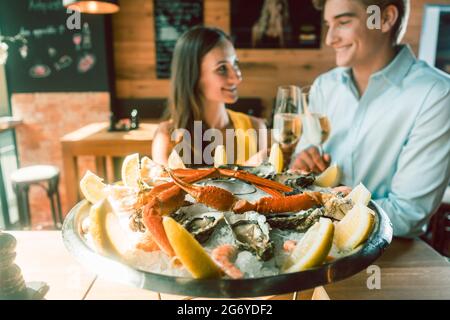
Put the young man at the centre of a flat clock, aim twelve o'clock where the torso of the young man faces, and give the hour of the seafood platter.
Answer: The seafood platter is roughly at 11 o'clock from the young man.

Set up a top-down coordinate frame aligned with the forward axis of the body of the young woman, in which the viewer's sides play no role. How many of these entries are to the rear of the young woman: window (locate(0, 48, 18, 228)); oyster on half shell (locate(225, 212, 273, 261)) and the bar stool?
2

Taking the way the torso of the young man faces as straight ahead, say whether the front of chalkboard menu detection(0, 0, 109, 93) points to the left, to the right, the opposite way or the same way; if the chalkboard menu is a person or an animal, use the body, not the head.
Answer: to the left

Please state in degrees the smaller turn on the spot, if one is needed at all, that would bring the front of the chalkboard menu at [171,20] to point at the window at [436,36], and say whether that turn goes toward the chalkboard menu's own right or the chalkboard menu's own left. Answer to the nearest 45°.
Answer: approximately 90° to the chalkboard menu's own left

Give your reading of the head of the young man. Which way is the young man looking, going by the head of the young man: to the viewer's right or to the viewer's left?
to the viewer's left

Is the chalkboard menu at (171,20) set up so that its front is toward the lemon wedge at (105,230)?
yes

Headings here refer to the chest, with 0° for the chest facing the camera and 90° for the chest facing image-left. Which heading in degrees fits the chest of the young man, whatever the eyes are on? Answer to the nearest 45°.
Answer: approximately 45°

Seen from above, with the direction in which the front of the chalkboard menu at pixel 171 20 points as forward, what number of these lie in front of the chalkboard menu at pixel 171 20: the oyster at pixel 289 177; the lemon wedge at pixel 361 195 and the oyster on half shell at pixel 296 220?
3
